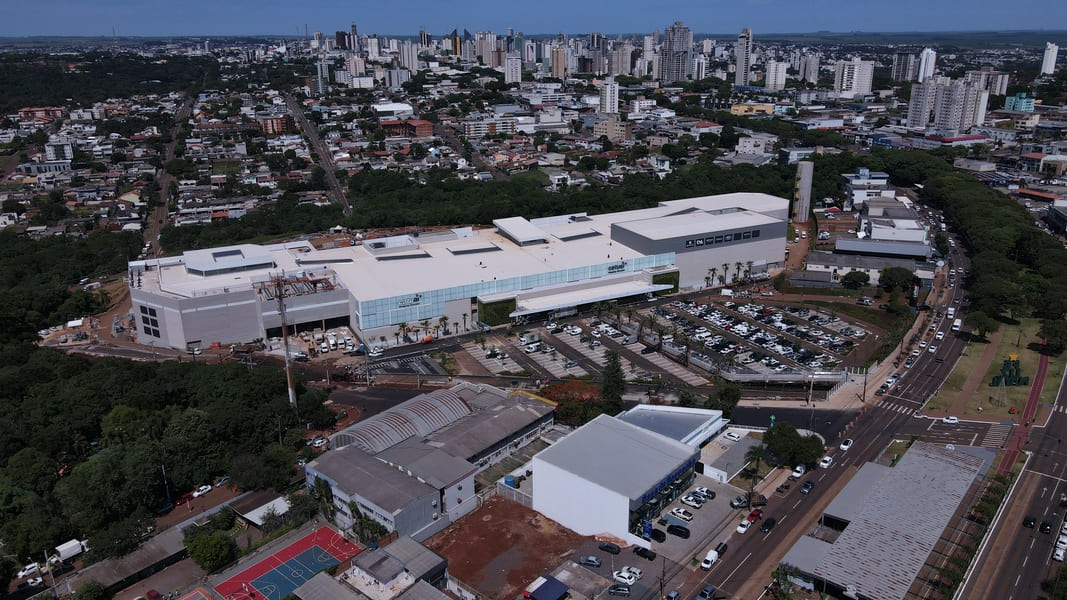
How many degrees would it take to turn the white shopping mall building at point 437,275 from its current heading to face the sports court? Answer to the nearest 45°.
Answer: approximately 45° to its right

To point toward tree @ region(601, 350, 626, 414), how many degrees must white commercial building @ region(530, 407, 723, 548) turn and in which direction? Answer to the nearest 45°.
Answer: approximately 135° to its left

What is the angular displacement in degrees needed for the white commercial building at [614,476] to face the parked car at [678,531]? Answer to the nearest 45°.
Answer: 0° — it already faces it

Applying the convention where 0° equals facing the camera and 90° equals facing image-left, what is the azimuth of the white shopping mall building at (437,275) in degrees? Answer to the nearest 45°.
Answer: approximately 315°

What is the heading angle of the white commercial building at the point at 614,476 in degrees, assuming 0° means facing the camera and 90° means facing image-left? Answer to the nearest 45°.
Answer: approximately 315°
